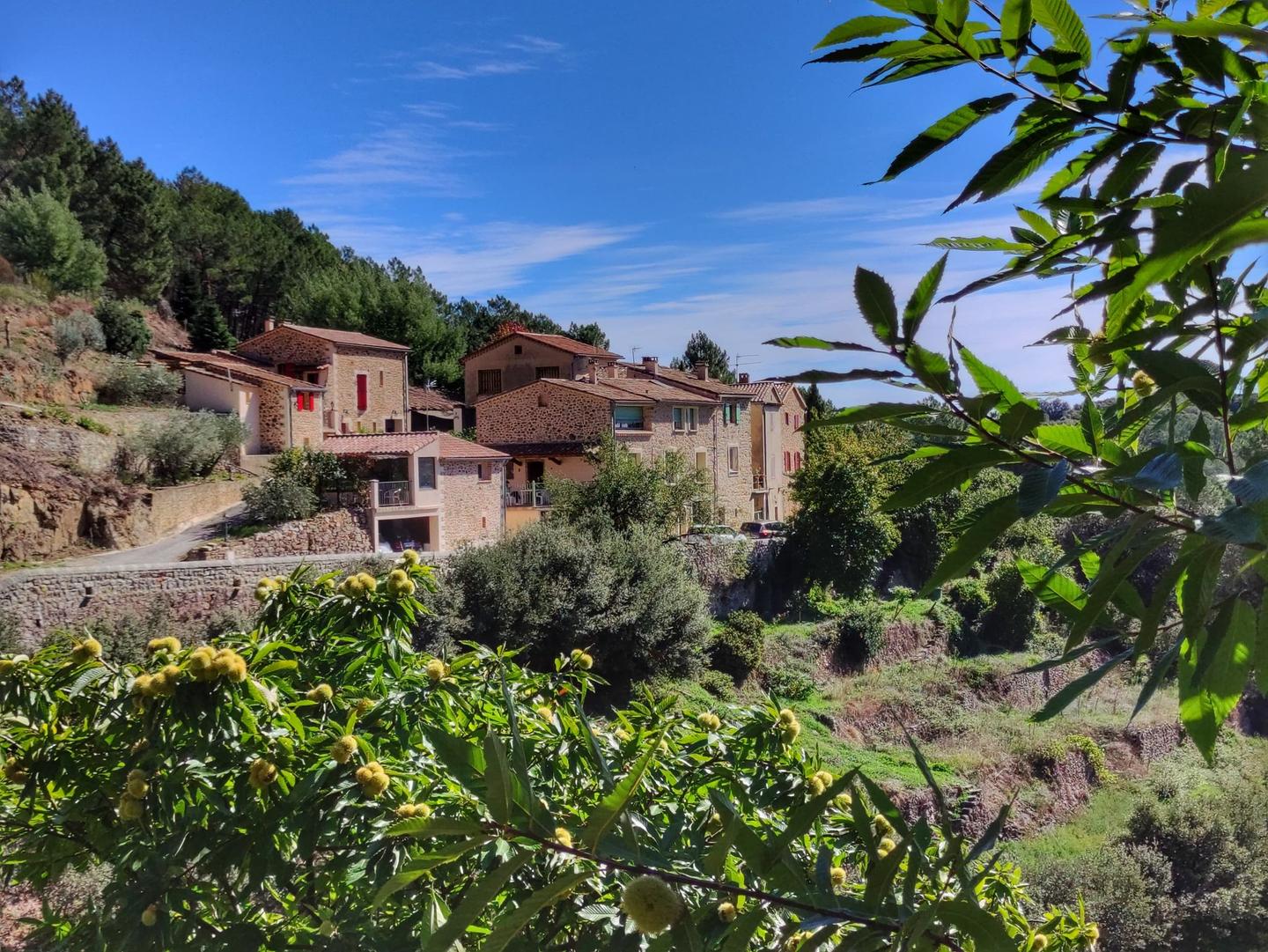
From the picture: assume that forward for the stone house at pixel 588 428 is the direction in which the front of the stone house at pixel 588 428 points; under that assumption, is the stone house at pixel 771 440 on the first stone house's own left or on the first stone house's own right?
on the first stone house's own left

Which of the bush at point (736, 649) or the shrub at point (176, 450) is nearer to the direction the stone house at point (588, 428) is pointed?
the bush

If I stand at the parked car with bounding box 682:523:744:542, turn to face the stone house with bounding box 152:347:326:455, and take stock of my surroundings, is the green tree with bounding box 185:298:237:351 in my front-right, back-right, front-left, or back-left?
front-right

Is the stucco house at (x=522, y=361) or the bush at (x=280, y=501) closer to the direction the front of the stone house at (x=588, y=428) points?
the bush

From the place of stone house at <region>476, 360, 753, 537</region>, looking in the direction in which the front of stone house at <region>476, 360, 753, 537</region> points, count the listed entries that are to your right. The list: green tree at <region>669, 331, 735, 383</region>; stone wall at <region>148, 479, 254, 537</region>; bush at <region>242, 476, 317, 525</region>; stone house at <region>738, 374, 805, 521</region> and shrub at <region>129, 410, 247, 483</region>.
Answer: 3

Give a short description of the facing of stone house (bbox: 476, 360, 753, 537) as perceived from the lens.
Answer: facing the viewer and to the right of the viewer

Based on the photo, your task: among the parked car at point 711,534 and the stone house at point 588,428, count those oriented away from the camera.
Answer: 0

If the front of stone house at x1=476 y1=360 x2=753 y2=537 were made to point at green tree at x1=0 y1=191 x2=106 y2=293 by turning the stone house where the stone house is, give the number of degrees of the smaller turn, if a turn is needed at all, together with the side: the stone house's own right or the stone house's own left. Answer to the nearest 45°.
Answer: approximately 135° to the stone house's own right

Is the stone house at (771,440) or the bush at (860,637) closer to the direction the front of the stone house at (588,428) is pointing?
the bush
